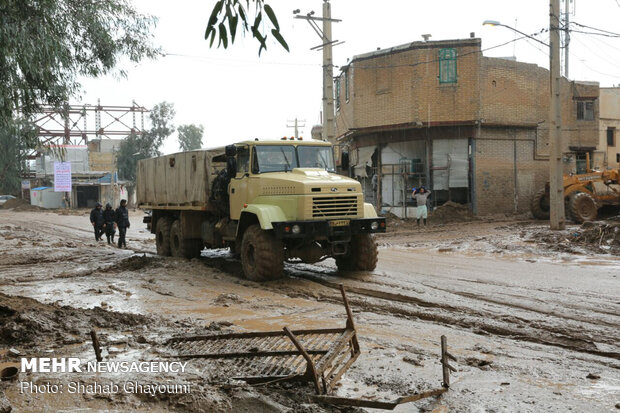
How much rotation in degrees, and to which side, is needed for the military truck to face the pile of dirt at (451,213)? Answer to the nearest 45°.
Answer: approximately 90° to its left

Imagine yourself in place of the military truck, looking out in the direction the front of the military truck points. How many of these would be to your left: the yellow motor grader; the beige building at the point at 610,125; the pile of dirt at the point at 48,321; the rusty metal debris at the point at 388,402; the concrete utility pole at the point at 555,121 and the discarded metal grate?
3

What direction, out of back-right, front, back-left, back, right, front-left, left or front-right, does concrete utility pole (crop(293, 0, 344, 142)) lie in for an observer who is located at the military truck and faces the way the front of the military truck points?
back-left

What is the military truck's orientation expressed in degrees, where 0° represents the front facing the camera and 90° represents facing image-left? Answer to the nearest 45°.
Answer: approximately 315°

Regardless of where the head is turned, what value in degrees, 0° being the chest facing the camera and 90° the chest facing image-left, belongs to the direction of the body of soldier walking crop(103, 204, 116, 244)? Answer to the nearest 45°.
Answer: approximately 0°

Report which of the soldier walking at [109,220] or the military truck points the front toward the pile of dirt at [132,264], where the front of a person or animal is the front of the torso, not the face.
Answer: the soldier walking

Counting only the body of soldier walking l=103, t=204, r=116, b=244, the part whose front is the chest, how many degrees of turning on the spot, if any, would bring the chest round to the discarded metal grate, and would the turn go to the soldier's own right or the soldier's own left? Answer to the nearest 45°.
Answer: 0° — they already face it

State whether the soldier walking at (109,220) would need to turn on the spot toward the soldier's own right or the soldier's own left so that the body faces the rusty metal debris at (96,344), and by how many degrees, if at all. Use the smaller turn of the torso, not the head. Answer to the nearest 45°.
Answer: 0° — they already face it
